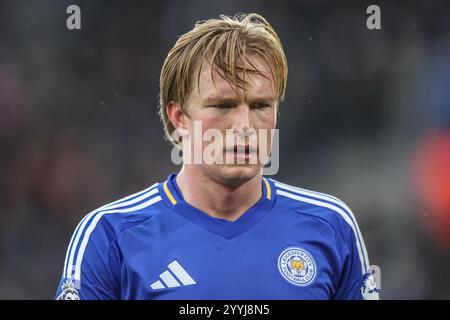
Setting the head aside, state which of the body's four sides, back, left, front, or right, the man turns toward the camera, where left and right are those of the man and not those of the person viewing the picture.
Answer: front

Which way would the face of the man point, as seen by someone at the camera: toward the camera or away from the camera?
toward the camera
